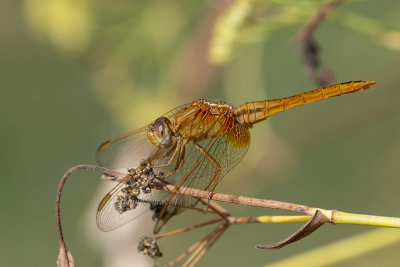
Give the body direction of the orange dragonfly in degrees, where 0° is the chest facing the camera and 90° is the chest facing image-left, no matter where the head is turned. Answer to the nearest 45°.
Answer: approximately 90°
